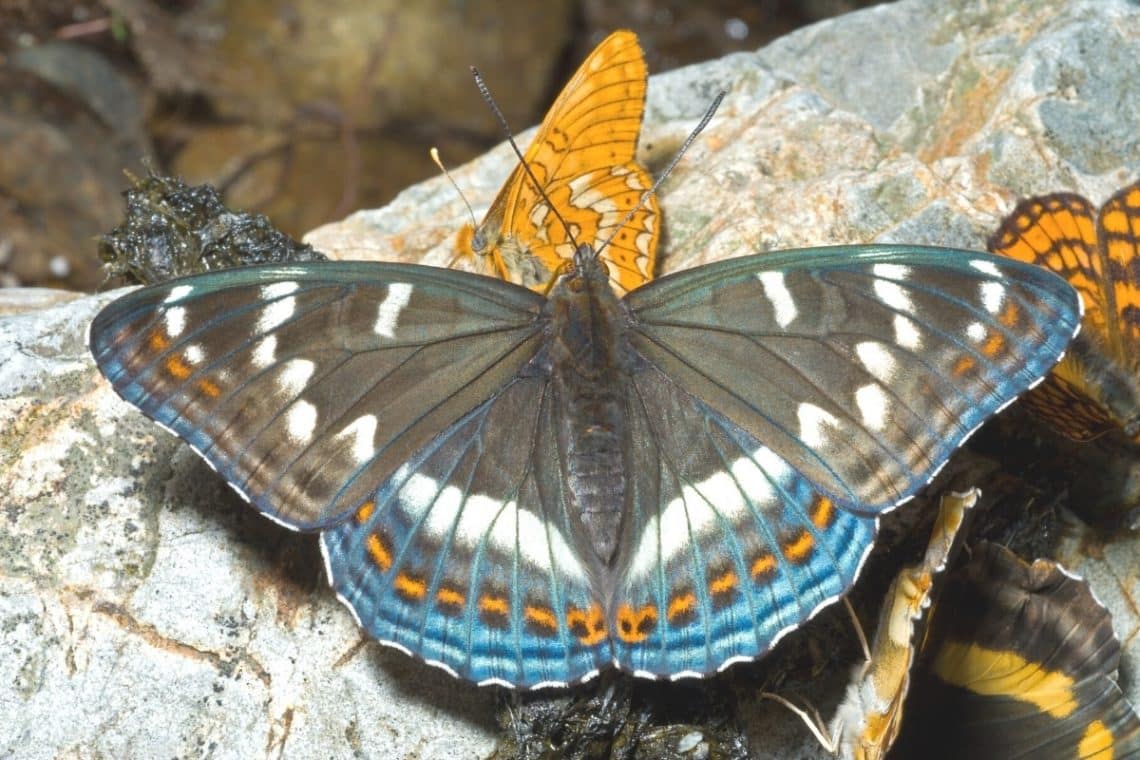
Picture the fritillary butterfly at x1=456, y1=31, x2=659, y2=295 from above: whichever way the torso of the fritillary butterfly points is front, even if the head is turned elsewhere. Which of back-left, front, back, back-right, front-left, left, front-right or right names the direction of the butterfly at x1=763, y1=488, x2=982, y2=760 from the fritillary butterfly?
back-left

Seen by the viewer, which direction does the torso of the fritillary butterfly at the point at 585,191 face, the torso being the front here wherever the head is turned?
to the viewer's left

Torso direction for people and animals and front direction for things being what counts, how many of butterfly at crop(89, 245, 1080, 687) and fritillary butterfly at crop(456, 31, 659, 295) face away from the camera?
1

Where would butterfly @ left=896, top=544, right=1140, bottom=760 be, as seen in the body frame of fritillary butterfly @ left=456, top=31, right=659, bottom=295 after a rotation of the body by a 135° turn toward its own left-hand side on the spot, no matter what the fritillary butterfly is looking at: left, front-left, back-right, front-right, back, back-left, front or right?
front

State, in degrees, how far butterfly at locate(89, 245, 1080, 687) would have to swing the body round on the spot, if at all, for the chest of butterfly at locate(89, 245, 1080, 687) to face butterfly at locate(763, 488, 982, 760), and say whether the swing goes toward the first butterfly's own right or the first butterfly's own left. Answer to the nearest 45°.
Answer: approximately 90° to the first butterfly's own right

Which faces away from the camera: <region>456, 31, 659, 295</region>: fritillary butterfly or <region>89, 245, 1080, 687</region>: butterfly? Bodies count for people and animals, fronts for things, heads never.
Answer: the butterfly

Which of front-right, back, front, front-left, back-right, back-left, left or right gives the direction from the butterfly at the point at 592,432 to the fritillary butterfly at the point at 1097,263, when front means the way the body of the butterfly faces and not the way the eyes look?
front-right

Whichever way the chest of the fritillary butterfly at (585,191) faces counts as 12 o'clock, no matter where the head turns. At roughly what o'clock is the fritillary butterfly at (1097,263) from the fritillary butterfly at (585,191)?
the fritillary butterfly at (1097,263) is roughly at 6 o'clock from the fritillary butterfly at (585,191).

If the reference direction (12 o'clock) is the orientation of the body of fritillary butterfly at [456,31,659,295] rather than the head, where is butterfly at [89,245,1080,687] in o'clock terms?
The butterfly is roughly at 9 o'clock from the fritillary butterfly.

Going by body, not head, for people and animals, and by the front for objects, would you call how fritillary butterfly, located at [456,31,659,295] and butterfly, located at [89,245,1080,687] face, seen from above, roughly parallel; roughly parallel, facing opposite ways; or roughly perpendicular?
roughly perpendicular

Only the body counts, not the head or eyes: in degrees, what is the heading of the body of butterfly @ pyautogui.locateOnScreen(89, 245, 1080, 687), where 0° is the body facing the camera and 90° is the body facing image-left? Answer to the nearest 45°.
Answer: approximately 180°
